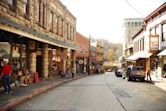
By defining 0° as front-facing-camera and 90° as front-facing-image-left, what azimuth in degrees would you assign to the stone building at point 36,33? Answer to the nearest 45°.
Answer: approximately 315°
